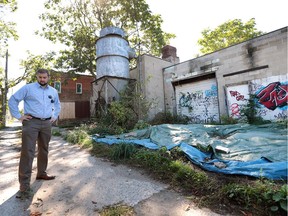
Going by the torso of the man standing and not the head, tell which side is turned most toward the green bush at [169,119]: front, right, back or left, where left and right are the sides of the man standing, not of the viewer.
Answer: left

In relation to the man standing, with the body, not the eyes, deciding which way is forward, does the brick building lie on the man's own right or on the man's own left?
on the man's own left

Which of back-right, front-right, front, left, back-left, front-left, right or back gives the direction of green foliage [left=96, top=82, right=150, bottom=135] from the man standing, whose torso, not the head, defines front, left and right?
left

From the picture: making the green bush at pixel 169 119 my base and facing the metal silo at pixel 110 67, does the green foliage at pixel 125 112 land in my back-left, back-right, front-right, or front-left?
front-left

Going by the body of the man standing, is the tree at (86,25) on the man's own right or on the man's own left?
on the man's own left

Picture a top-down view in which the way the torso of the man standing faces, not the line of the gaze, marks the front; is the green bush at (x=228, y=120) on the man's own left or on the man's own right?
on the man's own left

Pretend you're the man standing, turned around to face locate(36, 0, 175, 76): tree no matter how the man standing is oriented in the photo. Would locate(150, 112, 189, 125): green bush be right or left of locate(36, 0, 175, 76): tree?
right

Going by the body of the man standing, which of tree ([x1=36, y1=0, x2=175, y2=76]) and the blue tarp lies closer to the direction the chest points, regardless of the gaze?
the blue tarp

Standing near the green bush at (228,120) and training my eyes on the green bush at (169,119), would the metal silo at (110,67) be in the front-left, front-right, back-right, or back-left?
front-left

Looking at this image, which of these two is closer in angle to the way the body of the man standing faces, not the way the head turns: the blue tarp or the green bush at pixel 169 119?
the blue tarp
